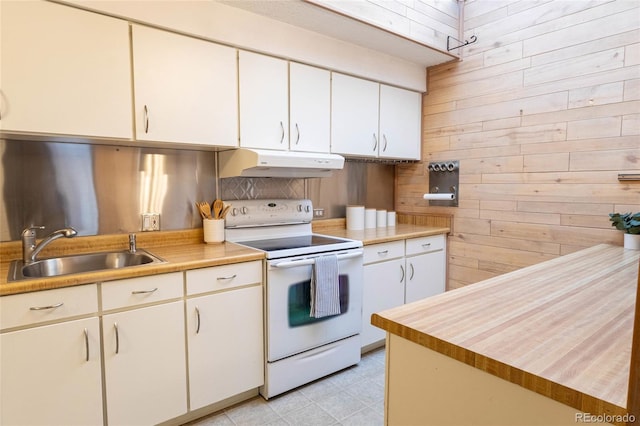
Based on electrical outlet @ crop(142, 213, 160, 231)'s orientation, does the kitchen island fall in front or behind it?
in front

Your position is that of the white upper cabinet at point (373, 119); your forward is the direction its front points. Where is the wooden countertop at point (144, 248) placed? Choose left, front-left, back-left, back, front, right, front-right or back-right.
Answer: right

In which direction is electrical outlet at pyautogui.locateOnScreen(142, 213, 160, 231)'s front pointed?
toward the camera

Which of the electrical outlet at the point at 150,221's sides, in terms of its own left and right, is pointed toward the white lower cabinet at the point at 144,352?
front

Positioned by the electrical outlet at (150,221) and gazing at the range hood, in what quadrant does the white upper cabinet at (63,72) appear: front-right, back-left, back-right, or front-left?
back-right

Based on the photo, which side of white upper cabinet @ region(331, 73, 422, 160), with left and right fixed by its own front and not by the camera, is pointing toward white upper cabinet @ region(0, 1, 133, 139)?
right

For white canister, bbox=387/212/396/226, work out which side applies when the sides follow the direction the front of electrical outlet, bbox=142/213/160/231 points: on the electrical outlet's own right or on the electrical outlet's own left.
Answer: on the electrical outlet's own left

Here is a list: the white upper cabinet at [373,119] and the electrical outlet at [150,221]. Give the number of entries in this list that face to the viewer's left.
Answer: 0

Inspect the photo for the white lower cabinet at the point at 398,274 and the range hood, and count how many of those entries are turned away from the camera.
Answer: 0

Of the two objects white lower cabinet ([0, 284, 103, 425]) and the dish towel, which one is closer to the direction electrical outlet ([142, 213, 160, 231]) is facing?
the white lower cabinet

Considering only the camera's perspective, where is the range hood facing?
facing the viewer and to the right of the viewer

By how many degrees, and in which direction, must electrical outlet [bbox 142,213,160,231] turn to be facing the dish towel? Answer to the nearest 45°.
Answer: approximately 45° to its left
